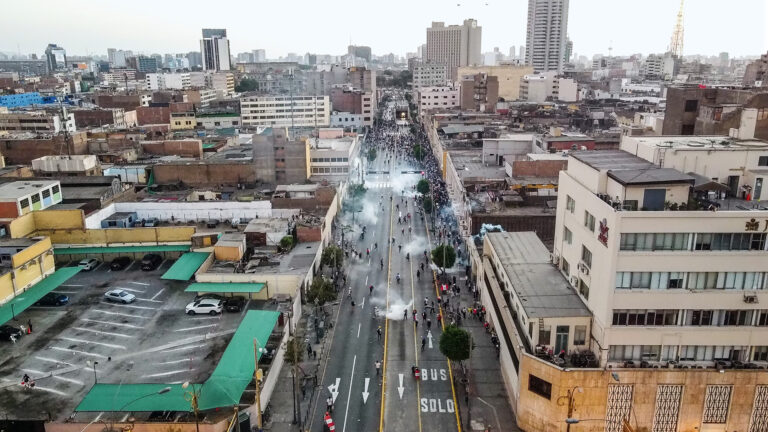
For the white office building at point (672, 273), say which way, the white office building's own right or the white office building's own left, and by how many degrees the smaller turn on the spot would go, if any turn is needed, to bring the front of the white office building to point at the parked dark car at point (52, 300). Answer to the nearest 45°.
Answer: approximately 90° to the white office building's own right

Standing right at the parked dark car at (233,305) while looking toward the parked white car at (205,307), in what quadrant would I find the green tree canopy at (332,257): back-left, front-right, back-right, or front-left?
back-right

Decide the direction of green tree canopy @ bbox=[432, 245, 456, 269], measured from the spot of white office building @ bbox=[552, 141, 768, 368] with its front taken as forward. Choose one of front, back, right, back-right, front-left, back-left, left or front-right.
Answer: back-right

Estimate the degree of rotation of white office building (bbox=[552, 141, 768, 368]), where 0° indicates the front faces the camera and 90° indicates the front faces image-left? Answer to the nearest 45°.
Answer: approximately 0°

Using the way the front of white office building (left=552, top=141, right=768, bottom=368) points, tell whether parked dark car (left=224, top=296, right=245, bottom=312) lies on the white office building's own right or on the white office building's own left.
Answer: on the white office building's own right

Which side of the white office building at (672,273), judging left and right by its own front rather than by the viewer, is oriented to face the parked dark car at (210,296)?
right

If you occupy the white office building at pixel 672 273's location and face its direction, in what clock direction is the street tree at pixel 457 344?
The street tree is roughly at 3 o'clock from the white office building.

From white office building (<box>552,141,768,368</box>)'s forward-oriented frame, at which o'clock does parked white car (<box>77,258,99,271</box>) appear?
The parked white car is roughly at 3 o'clock from the white office building.

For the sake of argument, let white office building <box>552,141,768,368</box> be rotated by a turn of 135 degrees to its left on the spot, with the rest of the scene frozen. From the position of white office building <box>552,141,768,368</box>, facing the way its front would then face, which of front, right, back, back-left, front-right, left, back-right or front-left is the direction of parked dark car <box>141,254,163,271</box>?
back-left
